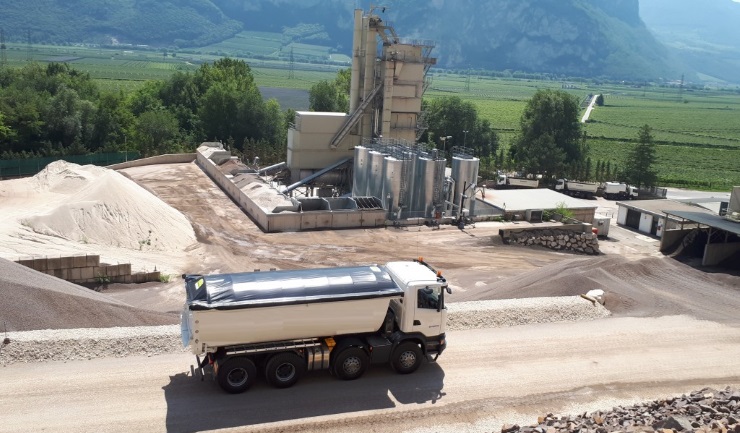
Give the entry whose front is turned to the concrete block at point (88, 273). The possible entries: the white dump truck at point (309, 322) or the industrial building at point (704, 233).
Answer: the industrial building

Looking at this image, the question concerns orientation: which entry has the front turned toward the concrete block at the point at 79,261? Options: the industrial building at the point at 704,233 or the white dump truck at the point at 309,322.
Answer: the industrial building

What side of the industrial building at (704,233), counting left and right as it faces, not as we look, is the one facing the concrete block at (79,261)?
front

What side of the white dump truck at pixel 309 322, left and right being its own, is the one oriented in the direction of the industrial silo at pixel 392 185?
left

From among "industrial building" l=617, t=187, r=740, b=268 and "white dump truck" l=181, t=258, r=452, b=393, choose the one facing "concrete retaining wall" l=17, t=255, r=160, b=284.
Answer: the industrial building

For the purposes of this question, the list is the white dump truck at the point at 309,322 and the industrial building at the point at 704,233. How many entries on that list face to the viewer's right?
1

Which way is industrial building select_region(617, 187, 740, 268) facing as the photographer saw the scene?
facing the viewer and to the left of the viewer

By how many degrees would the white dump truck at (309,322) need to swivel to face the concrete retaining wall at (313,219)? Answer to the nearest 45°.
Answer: approximately 90° to its left

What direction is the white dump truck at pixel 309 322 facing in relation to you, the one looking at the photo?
facing to the right of the viewer

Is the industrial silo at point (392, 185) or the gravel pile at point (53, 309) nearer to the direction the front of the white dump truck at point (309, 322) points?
the industrial silo

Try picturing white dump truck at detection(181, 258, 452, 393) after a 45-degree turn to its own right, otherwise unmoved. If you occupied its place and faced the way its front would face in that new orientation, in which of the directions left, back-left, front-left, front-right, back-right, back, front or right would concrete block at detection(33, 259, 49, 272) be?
back

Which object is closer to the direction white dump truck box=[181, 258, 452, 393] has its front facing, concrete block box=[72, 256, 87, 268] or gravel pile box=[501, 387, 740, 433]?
the gravel pile

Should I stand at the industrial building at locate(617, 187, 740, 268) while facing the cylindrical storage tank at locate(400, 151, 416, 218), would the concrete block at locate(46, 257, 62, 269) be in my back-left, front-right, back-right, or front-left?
front-left

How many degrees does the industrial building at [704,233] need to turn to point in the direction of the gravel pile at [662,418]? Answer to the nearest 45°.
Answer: approximately 45° to its left

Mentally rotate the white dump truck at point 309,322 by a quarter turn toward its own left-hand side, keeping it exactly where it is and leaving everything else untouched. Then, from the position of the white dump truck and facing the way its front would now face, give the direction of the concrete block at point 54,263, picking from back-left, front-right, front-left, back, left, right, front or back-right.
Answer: front-left

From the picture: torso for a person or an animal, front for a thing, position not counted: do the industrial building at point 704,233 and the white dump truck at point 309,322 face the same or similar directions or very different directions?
very different directions

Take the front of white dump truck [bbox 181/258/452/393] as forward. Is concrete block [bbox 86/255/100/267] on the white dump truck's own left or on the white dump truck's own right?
on the white dump truck's own left

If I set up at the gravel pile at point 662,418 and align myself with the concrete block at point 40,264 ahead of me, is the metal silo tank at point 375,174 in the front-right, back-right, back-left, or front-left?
front-right

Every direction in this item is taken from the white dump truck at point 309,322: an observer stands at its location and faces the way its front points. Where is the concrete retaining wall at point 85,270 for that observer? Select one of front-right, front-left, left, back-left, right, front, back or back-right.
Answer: back-left
